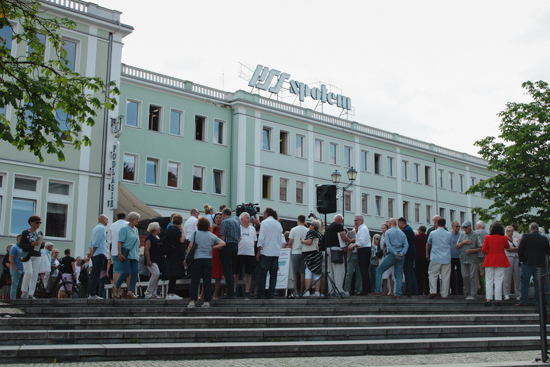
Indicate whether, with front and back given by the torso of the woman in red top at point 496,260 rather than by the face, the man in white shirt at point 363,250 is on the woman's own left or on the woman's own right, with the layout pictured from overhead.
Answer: on the woman's own left

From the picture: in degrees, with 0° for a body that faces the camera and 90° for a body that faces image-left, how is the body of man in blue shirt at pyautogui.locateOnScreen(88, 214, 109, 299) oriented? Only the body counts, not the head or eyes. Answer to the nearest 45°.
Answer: approximately 270°

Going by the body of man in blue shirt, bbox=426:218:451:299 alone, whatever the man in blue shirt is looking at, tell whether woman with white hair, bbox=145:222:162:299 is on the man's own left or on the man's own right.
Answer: on the man's own left

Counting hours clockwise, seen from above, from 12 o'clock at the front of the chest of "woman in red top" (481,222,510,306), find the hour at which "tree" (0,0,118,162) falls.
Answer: The tree is roughly at 8 o'clock from the woman in red top.

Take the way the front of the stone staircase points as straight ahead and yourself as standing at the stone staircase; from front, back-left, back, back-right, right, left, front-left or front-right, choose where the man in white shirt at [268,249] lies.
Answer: back

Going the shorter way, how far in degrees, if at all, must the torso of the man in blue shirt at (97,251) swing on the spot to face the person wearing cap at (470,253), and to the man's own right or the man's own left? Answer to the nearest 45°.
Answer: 0° — they already face them

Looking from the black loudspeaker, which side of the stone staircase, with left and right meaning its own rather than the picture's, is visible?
back

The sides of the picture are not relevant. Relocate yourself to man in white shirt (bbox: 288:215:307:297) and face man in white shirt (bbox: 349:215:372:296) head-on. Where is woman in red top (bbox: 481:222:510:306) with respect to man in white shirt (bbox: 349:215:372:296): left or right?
right
